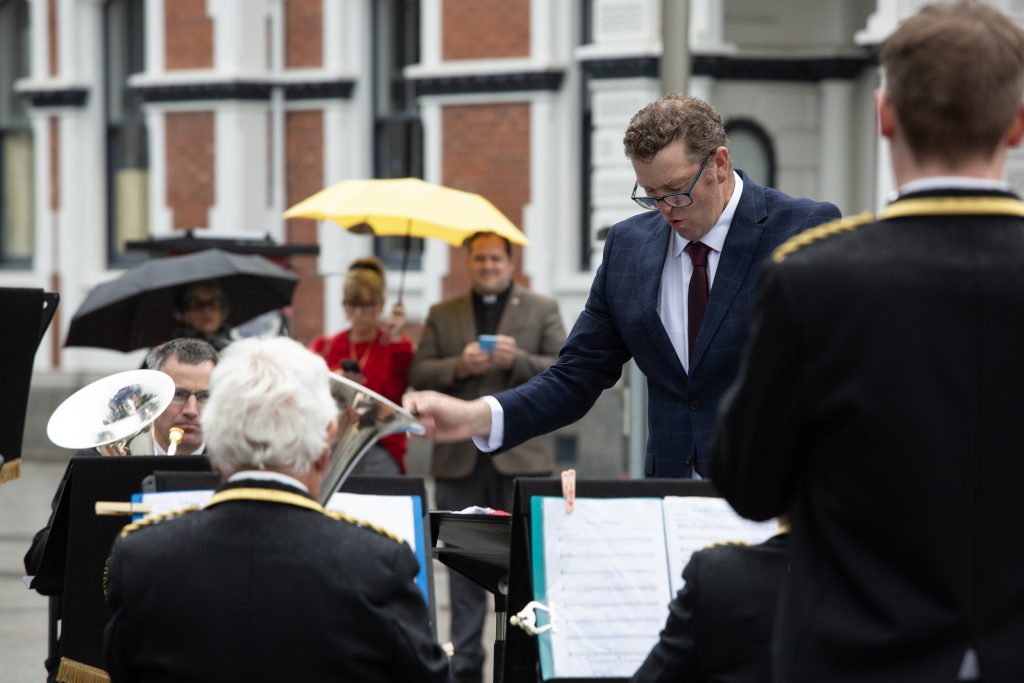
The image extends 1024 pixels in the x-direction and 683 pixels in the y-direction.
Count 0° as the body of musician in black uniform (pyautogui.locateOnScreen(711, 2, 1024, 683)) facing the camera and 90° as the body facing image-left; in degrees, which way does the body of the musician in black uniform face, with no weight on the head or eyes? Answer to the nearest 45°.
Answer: approximately 180°

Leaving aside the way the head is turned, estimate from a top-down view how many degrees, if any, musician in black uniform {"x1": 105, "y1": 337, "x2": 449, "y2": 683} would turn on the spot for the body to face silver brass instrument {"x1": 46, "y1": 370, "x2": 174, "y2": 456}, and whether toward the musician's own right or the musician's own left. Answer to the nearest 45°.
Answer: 0° — they already face it

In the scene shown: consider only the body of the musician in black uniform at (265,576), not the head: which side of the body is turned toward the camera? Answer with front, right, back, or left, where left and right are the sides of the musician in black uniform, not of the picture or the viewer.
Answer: back

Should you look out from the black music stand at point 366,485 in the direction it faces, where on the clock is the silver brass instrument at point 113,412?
The silver brass instrument is roughly at 5 o'clock from the black music stand.

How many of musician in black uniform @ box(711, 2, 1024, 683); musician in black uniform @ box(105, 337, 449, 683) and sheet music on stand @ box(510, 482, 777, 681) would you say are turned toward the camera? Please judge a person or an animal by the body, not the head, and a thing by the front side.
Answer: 1

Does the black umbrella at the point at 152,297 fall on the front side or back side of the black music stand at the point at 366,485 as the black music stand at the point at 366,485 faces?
on the back side

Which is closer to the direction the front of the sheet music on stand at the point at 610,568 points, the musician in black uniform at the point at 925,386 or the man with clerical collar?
the musician in black uniform

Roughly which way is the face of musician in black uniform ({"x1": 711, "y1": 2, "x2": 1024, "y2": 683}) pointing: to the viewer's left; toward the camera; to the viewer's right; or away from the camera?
away from the camera

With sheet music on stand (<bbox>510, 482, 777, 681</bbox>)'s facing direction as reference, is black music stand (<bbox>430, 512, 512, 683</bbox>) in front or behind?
behind

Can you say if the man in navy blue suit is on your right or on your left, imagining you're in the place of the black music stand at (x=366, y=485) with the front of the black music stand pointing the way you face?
on your left

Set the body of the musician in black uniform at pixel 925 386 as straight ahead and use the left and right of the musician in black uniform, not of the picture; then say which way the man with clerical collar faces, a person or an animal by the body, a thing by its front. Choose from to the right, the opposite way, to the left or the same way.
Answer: the opposite way
